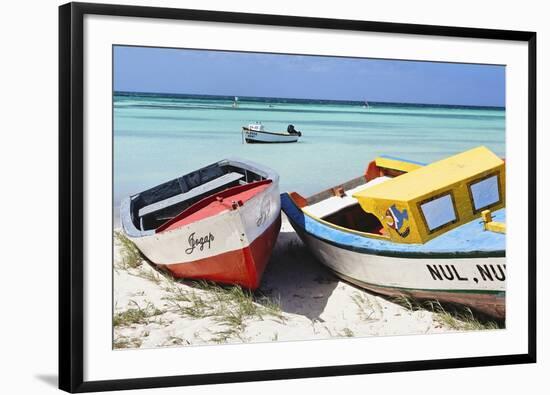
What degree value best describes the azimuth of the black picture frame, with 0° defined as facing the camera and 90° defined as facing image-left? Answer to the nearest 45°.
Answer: approximately 315°
